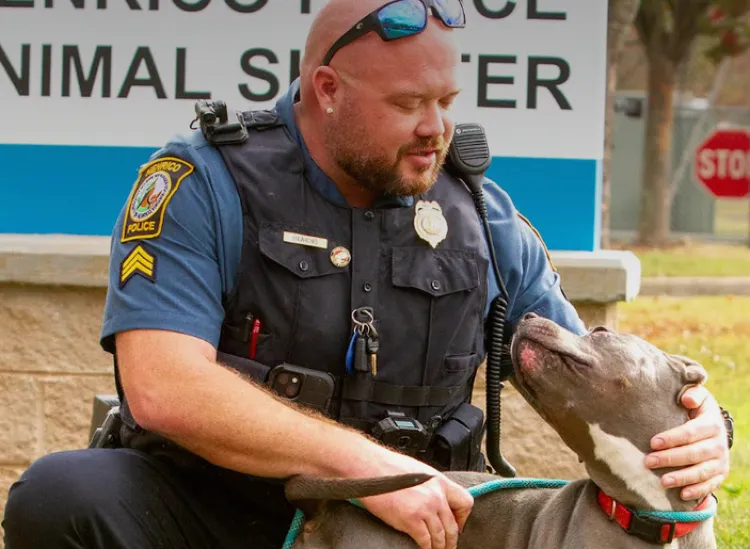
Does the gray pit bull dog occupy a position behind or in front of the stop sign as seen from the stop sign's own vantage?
in front

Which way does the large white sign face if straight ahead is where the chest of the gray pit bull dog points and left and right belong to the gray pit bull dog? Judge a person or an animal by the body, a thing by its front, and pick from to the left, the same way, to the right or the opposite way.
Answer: to the right

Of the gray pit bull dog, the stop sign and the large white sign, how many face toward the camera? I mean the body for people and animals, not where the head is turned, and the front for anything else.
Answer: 2

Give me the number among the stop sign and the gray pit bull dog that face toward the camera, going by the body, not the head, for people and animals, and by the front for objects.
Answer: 1

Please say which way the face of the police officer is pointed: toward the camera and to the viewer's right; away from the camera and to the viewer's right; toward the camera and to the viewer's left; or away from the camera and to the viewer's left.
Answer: toward the camera and to the viewer's right

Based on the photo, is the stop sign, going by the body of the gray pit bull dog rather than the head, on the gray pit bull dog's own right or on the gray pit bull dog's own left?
on the gray pit bull dog's own left

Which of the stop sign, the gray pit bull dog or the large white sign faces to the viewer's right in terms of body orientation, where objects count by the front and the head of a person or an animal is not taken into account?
the gray pit bull dog

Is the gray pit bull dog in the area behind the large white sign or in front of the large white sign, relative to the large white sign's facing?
in front

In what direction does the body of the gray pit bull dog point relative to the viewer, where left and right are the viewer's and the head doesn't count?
facing to the right of the viewer

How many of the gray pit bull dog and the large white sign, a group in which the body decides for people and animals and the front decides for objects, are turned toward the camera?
1

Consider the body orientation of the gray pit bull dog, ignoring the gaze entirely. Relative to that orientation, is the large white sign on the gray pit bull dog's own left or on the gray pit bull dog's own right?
on the gray pit bull dog's own left
